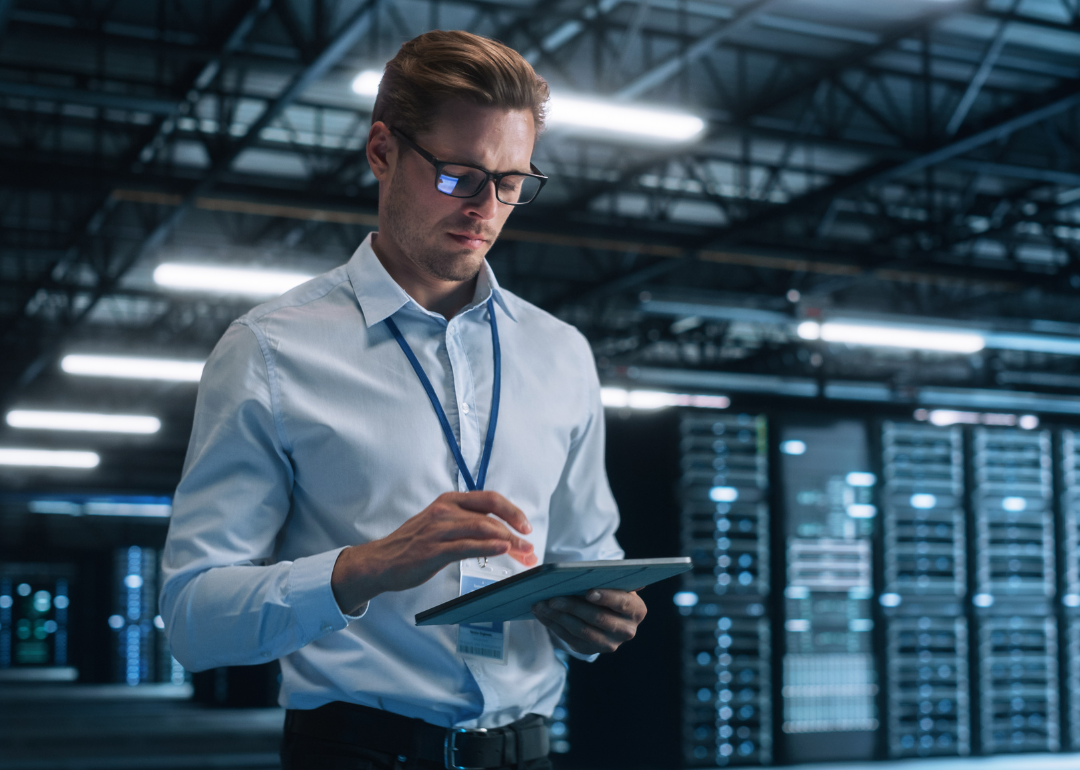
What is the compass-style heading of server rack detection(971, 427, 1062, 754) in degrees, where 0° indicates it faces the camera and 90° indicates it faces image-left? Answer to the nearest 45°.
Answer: approximately 0°

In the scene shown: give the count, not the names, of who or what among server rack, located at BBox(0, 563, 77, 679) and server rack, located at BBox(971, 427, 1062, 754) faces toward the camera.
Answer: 2

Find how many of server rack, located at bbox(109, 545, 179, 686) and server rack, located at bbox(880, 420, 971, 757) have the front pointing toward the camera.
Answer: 2

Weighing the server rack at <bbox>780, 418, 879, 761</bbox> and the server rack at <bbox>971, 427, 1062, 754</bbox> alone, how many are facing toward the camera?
2

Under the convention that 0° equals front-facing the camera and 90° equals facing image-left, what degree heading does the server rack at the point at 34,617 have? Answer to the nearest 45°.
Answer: approximately 0°
